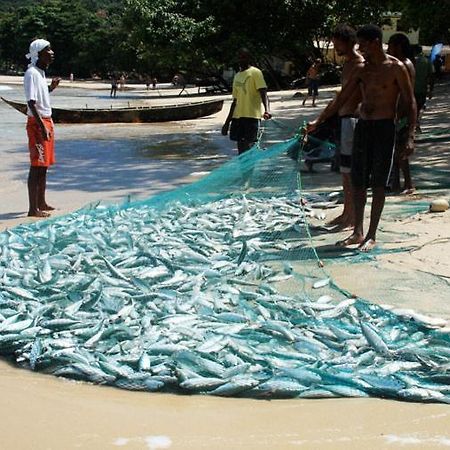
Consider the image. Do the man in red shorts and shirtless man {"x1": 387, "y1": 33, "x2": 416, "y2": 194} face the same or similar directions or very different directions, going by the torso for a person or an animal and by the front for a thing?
very different directions

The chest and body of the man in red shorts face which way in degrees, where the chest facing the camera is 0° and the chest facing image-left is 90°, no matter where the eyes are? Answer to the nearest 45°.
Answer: approximately 270°

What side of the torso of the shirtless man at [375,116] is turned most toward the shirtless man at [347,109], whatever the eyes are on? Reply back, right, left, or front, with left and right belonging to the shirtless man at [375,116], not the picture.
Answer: right

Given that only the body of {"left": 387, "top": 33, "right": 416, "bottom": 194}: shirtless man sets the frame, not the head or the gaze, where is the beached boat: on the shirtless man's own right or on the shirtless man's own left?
on the shirtless man's own right

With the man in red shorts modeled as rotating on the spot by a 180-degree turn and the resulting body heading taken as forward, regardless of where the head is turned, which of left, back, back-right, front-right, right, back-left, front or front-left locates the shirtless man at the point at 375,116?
back-left

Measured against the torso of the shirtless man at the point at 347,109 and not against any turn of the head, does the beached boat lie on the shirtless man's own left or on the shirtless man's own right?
on the shirtless man's own right

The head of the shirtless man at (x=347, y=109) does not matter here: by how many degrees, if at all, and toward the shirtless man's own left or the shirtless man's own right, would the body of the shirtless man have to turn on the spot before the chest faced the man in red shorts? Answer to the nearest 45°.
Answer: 0° — they already face them

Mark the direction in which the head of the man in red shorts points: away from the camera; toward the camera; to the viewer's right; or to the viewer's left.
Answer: to the viewer's right

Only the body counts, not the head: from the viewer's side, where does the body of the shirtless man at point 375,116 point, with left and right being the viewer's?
facing the viewer and to the left of the viewer

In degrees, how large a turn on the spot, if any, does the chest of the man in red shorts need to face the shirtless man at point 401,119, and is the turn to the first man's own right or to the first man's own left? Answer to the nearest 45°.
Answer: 0° — they already face them

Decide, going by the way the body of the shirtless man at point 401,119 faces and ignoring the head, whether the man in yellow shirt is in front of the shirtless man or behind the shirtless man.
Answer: in front
